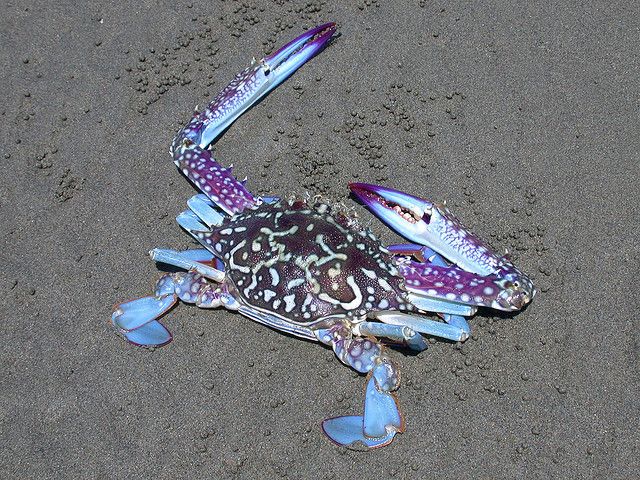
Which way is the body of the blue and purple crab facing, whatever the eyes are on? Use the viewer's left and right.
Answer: facing away from the viewer and to the right of the viewer
